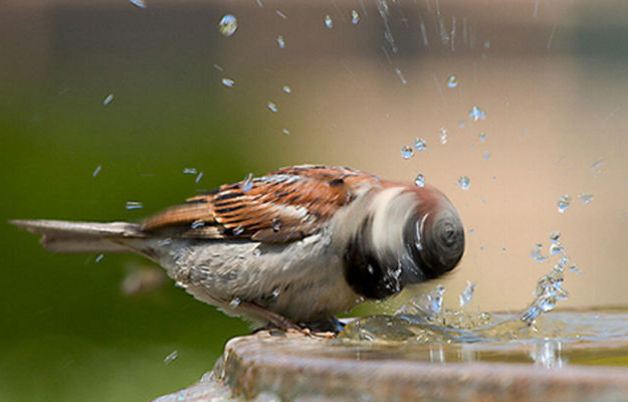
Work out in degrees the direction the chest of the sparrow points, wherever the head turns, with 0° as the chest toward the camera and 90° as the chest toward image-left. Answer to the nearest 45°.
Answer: approximately 270°

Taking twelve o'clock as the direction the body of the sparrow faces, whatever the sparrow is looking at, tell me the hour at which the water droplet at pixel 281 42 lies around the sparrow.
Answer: The water droplet is roughly at 9 o'clock from the sparrow.

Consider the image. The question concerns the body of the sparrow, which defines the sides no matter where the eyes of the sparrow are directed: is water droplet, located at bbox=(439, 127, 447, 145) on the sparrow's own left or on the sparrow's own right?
on the sparrow's own left

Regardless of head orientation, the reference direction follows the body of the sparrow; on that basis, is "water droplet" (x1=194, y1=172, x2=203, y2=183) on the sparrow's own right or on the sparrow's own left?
on the sparrow's own left

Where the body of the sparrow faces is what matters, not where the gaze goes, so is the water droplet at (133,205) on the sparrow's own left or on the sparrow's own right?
on the sparrow's own left

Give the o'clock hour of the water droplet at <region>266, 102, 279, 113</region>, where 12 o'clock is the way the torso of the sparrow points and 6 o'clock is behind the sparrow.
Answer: The water droplet is roughly at 9 o'clock from the sparrow.
